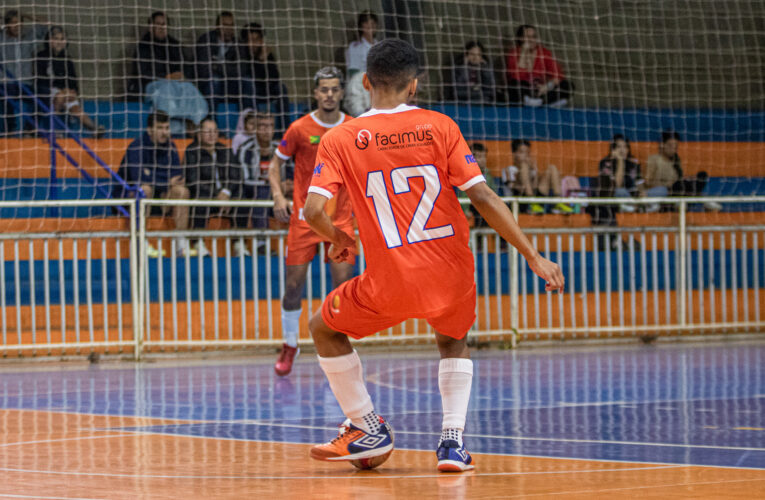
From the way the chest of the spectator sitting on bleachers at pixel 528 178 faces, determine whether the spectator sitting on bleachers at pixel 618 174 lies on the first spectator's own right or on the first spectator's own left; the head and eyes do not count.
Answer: on the first spectator's own left

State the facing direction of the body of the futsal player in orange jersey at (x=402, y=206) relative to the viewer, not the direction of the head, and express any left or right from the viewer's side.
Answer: facing away from the viewer

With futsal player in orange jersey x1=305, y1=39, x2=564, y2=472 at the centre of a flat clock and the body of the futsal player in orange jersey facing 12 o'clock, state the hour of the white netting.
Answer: The white netting is roughly at 12 o'clock from the futsal player in orange jersey.

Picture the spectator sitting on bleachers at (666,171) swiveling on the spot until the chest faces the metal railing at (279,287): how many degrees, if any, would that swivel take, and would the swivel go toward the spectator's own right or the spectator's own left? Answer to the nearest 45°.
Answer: approximately 90° to the spectator's own right

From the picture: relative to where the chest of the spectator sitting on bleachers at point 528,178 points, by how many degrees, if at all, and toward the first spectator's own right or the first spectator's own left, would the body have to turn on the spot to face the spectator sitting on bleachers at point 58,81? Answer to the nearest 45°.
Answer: approximately 135° to the first spectator's own right

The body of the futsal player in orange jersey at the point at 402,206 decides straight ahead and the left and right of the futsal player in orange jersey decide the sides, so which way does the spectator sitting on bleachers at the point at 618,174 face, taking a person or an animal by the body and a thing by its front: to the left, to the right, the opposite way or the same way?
the opposite way

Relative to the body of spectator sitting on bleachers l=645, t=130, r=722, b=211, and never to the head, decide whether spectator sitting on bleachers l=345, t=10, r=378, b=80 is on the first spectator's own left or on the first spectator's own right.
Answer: on the first spectator's own right
